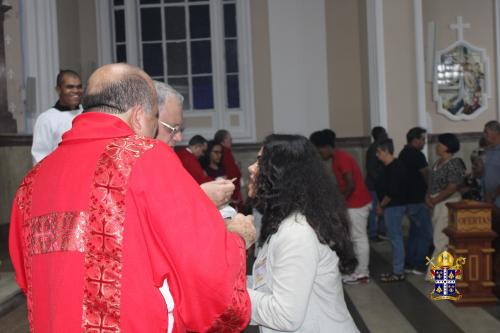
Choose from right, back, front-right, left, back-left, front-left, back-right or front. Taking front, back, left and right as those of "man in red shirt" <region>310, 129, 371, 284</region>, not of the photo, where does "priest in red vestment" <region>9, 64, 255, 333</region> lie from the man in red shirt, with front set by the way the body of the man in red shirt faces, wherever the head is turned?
left

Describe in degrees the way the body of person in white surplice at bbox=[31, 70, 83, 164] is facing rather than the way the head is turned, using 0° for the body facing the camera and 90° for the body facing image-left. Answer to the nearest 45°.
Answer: approximately 315°

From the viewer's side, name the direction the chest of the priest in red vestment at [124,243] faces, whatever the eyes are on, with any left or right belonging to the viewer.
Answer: facing away from the viewer and to the right of the viewer

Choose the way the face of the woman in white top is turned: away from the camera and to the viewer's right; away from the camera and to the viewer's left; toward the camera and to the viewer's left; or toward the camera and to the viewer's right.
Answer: away from the camera and to the viewer's left

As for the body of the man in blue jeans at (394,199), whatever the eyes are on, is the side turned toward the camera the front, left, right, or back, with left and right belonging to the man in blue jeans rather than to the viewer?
left

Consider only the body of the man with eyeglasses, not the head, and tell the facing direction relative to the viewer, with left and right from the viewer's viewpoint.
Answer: facing to the right of the viewer

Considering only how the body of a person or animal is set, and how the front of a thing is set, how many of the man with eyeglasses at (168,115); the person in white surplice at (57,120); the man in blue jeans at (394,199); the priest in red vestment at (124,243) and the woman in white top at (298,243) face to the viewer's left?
2

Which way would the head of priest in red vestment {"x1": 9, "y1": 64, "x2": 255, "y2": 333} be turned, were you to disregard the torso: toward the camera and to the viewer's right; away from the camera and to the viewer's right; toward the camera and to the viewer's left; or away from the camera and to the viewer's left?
away from the camera and to the viewer's right

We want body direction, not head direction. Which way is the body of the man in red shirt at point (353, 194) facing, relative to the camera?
to the viewer's left

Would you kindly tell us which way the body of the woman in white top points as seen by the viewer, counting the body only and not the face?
to the viewer's left

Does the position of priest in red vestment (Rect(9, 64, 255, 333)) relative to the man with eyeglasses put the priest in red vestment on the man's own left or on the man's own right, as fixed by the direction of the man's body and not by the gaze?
on the man's own right

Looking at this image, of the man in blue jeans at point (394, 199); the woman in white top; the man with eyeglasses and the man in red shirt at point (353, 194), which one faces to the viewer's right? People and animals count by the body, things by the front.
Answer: the man with eyeglasses
